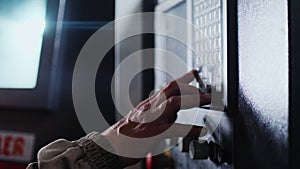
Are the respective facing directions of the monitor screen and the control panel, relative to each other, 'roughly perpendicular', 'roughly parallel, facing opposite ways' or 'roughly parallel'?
roughly perpendicular

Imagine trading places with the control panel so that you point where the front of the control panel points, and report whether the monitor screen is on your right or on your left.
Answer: on your right

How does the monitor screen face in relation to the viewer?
toward the camera

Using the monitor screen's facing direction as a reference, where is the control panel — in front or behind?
in front

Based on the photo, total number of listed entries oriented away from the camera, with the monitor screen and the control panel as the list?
0

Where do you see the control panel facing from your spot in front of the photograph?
facing the viewer and to the left of the viewer
